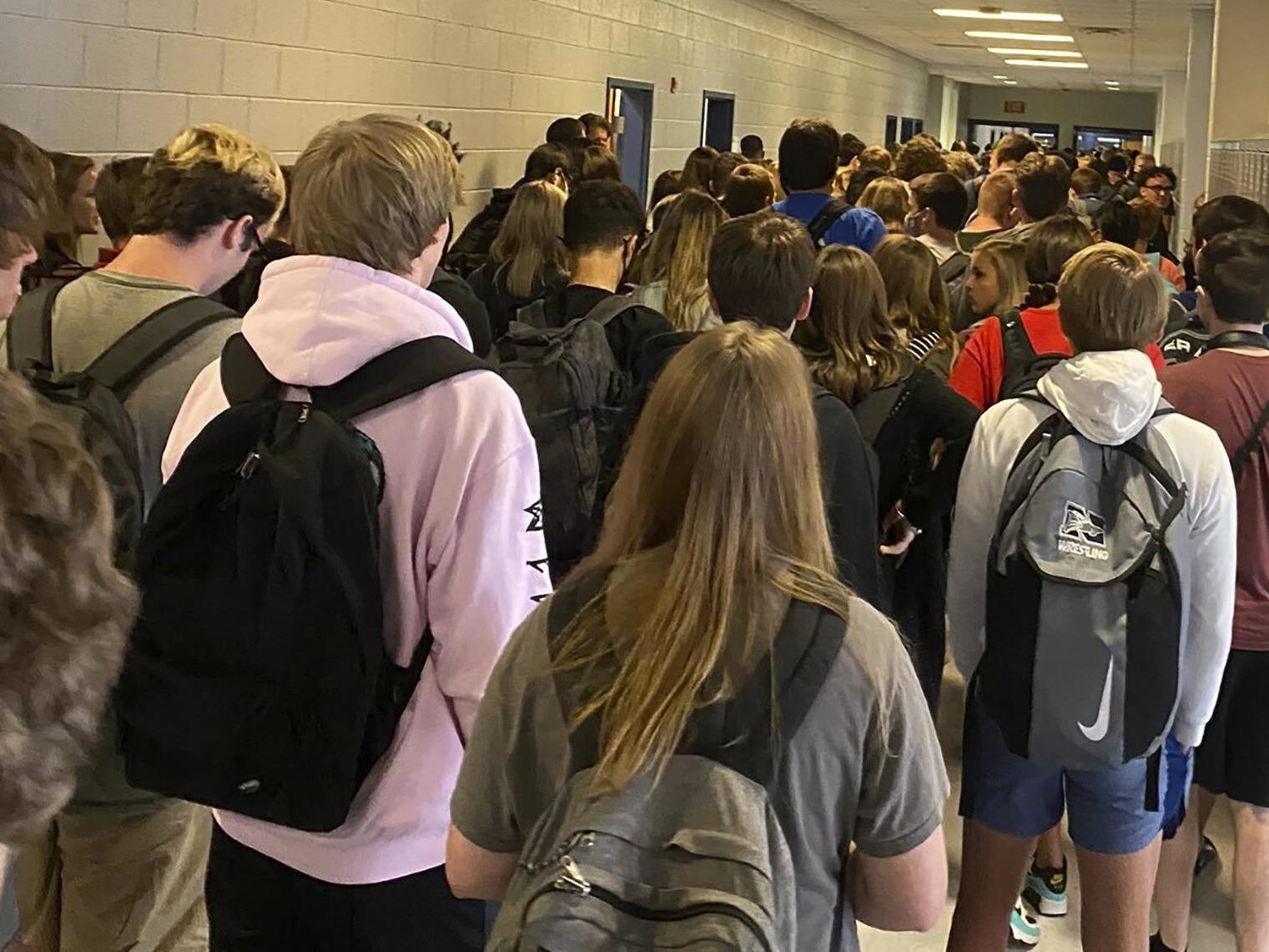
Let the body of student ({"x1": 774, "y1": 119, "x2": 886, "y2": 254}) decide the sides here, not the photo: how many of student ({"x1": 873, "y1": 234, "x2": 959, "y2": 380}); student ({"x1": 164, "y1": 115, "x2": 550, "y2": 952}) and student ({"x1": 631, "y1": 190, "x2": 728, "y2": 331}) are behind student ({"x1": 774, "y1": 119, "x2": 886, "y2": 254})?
3

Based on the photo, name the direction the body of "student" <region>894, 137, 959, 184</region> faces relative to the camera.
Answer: away from the camera

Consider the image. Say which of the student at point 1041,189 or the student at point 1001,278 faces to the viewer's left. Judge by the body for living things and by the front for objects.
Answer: the student at point 1001,278

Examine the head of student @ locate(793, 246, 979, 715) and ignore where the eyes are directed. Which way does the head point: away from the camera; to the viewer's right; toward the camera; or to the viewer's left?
away from the camera

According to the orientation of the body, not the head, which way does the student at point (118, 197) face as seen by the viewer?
away from the camera

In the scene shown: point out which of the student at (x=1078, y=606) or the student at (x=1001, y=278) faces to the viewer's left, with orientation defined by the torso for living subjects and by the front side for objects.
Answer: the student at (x=1001, y=278)

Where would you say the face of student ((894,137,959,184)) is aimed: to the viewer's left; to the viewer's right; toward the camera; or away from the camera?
away from the camera

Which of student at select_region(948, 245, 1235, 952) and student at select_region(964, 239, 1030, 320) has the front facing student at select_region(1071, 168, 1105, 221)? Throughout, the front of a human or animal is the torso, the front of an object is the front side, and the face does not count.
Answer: student at select_region(948, 245, 1235, 952)
